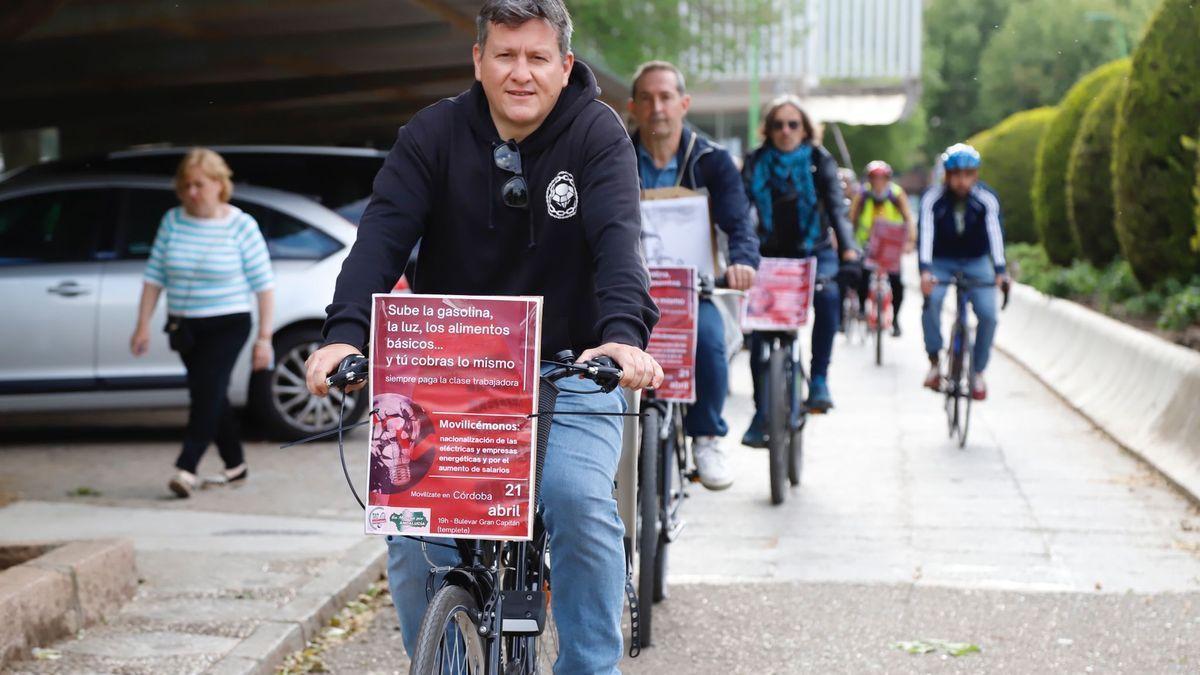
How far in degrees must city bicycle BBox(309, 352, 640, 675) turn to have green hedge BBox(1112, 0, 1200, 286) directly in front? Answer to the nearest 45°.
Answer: approximately 180°

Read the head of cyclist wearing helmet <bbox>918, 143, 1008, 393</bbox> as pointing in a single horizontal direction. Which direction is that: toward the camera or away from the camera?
toward the camera

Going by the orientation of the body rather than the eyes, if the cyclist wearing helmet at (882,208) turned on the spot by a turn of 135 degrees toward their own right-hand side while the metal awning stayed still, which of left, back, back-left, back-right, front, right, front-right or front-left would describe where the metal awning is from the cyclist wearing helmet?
left

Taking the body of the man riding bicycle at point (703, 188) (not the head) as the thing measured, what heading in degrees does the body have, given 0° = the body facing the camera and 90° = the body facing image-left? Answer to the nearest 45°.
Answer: approximately 0°

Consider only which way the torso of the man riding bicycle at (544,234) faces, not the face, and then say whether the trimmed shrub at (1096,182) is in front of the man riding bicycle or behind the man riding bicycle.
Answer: behind

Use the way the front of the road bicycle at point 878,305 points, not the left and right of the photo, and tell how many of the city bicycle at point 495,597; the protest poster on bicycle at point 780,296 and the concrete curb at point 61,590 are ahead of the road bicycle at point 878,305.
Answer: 3

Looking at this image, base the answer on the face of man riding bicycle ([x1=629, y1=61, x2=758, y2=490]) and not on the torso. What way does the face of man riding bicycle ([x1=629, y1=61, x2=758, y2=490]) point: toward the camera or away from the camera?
toward the camera

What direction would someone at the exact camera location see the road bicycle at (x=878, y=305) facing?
facing the viewer

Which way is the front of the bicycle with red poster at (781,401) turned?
toward the camera

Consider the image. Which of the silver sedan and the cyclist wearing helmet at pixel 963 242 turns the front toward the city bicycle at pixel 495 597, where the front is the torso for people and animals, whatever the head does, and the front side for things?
the cyclist wearing helmet

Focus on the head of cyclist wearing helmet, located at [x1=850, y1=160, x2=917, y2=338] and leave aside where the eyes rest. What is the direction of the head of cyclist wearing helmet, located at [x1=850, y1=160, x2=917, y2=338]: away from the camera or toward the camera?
toward the camera

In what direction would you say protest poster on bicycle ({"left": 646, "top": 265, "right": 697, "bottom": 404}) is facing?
toward the camera

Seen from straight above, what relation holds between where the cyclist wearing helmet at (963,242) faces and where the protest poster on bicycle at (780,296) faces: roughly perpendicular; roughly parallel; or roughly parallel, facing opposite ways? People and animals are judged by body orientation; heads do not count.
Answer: roughly parallel

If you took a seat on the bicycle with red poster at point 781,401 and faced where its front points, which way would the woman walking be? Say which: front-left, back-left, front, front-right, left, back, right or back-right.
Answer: right

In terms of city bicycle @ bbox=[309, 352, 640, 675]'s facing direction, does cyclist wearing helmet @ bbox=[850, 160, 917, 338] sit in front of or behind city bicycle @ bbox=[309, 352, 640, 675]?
behind

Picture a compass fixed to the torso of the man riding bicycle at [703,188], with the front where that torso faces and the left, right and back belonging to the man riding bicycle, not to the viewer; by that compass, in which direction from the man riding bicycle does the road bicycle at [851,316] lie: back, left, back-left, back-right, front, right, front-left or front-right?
back
